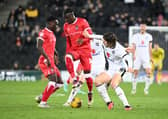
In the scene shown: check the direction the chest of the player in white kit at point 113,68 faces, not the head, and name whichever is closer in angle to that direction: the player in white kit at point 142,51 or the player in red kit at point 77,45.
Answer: the player in red kit

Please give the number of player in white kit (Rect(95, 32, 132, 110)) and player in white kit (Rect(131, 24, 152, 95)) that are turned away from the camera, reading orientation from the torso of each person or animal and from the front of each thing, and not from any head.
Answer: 0

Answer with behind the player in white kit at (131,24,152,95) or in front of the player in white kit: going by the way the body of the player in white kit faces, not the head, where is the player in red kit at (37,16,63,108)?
in front

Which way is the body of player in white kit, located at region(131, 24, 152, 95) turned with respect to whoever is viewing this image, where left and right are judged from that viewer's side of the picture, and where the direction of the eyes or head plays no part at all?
facing the viewer

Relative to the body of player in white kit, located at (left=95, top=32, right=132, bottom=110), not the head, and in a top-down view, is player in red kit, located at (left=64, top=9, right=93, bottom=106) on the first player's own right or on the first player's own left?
on the first player's own right

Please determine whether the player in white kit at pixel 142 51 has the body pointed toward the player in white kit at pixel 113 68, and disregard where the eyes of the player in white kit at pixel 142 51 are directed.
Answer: yes

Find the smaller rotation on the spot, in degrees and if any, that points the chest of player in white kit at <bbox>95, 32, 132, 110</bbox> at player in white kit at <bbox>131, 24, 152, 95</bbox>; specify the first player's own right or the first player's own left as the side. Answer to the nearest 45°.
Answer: approximately 135° to the first player's own right
